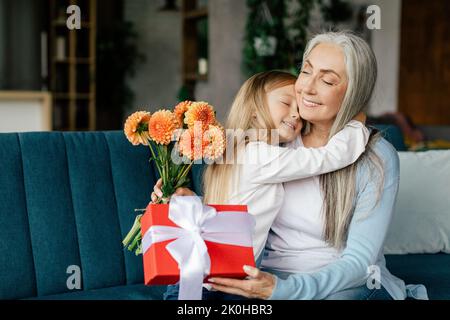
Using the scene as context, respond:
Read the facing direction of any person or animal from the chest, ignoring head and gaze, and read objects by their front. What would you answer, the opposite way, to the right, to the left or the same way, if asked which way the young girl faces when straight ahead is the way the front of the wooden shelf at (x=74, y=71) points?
to the left

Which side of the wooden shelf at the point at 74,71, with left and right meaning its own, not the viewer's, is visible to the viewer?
front

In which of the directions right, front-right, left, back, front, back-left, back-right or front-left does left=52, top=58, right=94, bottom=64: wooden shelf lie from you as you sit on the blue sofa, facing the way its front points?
back

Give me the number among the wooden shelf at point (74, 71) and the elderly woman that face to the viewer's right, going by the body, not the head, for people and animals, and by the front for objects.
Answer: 0

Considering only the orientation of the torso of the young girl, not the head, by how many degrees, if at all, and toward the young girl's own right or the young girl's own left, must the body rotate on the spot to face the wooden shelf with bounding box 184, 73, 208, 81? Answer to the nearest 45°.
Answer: approximately 90° to the young girl's own left

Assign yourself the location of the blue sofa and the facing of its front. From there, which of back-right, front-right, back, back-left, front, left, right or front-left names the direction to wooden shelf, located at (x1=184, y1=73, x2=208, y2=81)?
back

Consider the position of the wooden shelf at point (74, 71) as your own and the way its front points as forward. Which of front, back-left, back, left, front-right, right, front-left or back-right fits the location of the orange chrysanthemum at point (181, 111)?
front

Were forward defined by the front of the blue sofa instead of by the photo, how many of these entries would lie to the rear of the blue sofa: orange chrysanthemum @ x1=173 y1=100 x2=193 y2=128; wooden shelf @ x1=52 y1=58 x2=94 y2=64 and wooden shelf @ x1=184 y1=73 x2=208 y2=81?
2

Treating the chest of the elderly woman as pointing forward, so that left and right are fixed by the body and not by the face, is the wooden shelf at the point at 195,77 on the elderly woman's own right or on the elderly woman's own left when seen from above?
on the elderly woman's own right

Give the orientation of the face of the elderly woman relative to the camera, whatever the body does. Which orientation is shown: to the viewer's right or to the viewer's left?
to the viewer's left

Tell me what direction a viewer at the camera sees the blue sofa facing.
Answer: facing the viewer

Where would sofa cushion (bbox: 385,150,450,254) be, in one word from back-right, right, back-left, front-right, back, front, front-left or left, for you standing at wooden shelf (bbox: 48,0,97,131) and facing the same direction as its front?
front

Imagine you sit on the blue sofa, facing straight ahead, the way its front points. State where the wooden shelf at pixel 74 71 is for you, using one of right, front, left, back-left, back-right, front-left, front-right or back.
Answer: back

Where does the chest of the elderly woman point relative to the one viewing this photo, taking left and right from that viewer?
facing the viewer and to the left of the viewer

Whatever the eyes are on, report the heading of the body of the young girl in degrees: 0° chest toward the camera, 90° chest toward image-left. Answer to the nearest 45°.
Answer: approximately 270°
